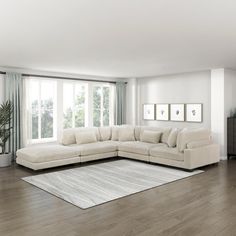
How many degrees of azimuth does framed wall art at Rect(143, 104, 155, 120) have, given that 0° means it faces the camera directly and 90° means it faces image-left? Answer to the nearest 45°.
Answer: approximately 45°

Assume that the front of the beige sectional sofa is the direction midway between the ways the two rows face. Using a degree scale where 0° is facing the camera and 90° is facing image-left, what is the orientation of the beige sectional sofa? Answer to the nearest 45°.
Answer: approximately 0°

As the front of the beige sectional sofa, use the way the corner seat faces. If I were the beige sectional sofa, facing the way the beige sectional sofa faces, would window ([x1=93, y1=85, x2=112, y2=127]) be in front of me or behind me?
behind

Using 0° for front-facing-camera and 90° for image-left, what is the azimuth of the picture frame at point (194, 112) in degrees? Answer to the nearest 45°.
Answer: approximately 45°

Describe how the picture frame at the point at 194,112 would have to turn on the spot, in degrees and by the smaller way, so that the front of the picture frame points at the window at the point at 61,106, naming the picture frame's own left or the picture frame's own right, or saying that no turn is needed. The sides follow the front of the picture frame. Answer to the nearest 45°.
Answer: approximately 45° to the picture frame's own right

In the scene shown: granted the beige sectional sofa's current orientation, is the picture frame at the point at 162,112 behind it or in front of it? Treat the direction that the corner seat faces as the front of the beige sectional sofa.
behind

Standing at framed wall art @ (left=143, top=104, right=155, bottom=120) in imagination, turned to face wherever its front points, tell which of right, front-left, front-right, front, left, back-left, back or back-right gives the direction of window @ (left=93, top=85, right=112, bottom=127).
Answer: front-right

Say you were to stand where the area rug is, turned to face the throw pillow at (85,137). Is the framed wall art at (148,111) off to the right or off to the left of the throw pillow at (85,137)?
right
